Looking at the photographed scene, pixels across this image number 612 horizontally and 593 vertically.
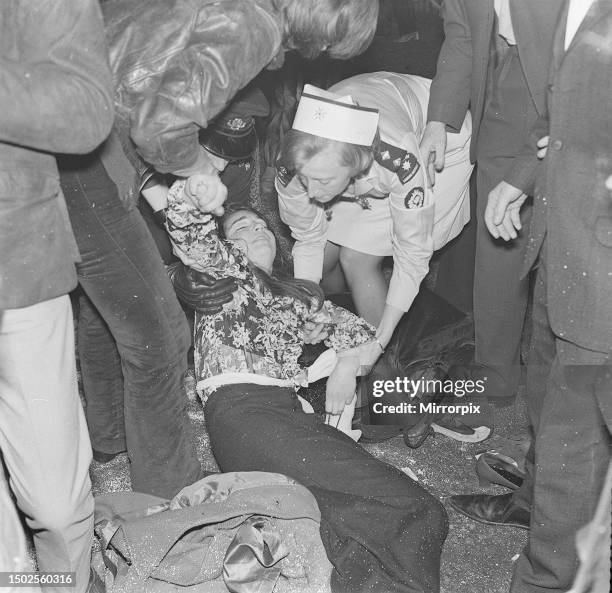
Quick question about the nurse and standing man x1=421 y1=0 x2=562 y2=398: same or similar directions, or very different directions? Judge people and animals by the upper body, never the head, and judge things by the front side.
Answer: same or similar directions

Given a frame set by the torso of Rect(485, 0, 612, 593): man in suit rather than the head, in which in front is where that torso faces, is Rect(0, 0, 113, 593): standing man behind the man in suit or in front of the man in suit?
in front

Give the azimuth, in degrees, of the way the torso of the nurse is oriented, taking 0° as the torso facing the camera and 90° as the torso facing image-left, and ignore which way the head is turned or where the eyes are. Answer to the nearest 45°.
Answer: approximately 45°

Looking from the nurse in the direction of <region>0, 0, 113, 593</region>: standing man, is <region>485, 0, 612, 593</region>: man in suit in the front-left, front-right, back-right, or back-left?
front-left

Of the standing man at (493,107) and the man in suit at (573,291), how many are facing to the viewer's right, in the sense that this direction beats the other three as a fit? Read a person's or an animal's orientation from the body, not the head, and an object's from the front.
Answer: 0

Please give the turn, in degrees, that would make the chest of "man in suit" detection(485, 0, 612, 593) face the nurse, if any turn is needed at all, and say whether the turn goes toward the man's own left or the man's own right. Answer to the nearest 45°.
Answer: approximately 90° to the man's own right

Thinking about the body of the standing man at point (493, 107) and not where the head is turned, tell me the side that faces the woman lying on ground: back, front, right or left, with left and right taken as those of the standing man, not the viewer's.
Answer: front

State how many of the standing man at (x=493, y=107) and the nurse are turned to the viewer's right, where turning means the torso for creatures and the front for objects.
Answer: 0

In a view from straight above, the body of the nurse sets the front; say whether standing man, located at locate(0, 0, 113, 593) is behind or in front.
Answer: in front

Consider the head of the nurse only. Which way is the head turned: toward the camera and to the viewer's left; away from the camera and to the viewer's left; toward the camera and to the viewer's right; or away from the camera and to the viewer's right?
toward the camera and to the viewer's left

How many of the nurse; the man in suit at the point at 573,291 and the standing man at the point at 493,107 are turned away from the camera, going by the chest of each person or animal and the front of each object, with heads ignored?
0

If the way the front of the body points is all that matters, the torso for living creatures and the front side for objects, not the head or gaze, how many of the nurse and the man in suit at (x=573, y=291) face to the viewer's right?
0
